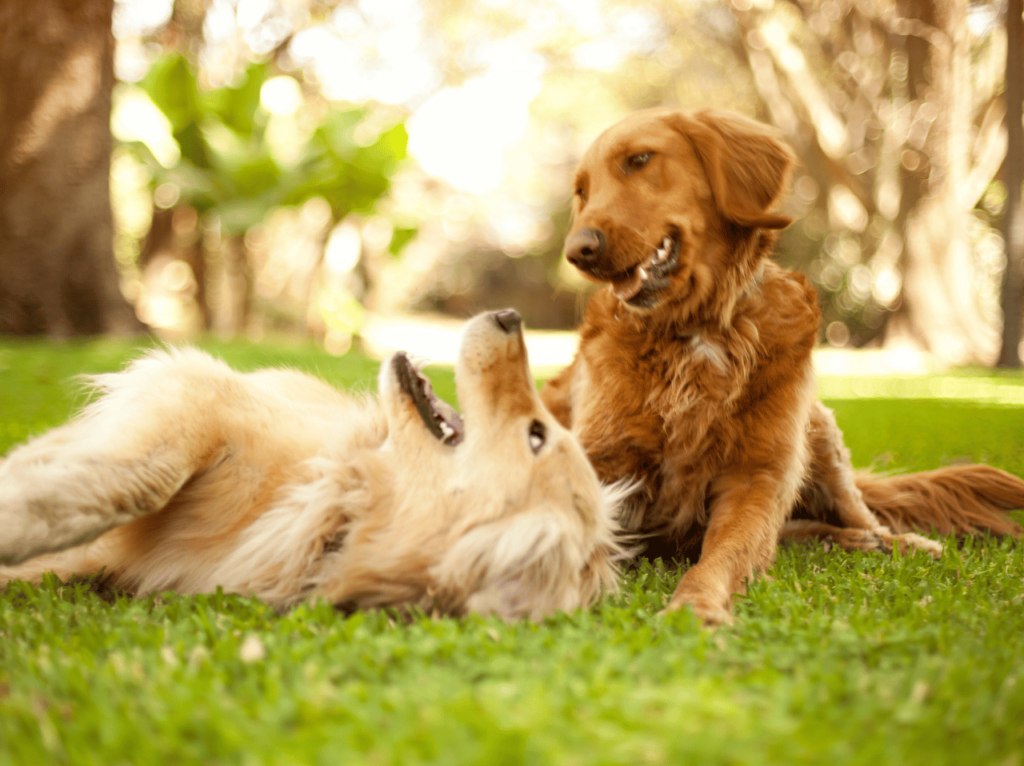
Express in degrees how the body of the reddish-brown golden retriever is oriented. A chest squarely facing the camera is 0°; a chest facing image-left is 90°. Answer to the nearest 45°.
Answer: approximately 45°

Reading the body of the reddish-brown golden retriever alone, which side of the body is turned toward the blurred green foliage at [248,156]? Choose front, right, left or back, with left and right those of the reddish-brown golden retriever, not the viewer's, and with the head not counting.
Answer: right

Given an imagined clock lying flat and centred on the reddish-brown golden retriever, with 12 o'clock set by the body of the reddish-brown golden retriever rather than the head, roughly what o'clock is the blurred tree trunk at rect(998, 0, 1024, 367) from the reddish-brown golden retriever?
The blurred tree trunk is roughly at 5 o'clock from the reddish-brown golden retriever.

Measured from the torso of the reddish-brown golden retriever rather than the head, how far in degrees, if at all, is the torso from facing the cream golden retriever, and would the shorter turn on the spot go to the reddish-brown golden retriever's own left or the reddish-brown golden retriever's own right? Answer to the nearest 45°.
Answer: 0° — it already faces it

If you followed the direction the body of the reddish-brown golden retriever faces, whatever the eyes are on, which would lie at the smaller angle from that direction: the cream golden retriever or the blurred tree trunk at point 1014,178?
the cream golden retriever

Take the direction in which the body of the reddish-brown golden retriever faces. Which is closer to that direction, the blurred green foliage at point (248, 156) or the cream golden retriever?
the cream golden retriever

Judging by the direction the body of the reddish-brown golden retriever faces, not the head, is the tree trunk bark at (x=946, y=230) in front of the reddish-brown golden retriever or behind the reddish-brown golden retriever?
behind

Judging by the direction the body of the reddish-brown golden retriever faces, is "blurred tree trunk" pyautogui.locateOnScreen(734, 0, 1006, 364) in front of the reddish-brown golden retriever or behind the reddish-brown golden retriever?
behind

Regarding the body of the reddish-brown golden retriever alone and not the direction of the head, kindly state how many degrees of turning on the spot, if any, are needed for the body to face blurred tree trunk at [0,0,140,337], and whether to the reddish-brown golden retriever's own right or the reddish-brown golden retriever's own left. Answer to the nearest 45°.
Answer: approximately 90° to the reddish-brown golden retriever's own right
